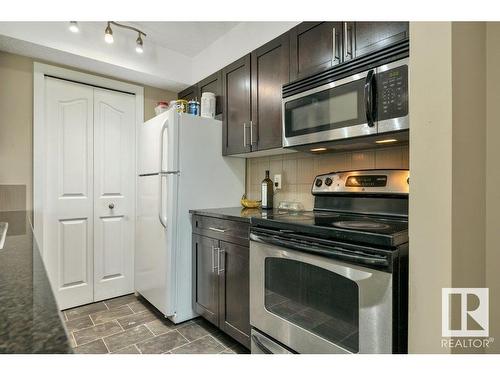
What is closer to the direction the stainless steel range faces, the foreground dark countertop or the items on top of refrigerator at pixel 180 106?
the foreground dark countertop

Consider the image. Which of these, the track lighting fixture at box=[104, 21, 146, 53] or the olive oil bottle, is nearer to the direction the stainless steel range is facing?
the track lighting fixture

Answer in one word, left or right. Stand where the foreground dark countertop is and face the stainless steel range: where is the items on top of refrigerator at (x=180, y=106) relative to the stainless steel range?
left

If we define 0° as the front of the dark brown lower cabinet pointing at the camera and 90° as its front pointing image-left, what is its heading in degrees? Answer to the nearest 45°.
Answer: approximately 45°

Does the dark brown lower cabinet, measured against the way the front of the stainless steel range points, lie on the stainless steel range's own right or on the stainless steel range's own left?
on the stainless steel range's own right

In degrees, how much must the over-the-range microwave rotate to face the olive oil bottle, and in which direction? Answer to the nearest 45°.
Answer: approximately 90° to its right
